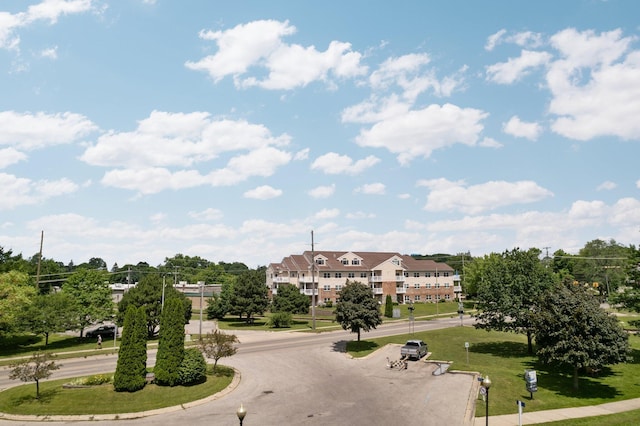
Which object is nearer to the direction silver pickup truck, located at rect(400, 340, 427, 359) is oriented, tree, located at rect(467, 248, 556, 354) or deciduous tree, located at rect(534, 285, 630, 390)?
the tree

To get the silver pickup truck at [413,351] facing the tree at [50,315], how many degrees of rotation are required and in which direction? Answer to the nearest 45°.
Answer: approximately 135° to its left

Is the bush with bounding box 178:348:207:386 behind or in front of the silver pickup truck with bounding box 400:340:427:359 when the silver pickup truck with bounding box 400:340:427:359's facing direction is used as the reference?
behind

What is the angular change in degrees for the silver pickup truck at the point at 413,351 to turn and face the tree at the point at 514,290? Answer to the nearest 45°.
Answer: approximately 45° to its right

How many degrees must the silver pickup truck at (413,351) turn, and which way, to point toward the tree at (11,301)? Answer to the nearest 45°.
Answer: approximately 135° to its left

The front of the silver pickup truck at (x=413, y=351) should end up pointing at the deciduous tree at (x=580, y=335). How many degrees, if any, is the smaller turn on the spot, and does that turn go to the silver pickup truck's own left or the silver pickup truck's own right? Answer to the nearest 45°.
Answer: approximately 90° to the silver pickup truck's own right

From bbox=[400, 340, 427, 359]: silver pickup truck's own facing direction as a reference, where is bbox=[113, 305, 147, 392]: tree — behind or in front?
behind

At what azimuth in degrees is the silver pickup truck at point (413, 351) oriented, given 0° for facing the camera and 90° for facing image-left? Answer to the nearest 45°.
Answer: approximately 225°
